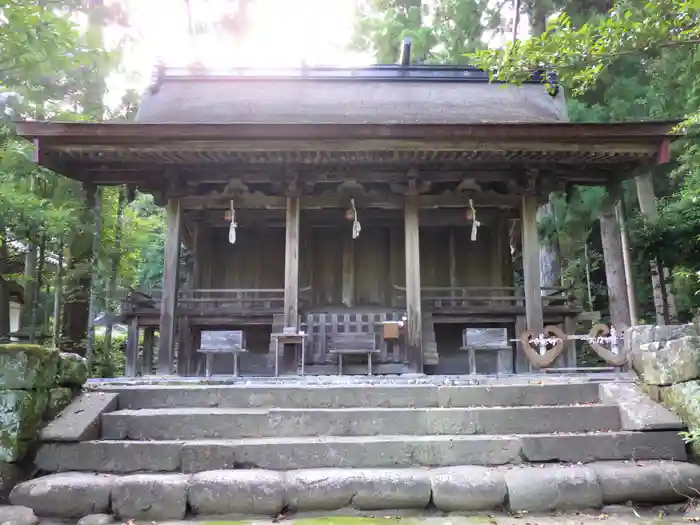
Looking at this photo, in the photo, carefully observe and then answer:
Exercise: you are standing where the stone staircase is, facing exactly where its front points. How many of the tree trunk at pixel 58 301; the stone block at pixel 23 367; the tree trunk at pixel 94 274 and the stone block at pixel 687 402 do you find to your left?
1

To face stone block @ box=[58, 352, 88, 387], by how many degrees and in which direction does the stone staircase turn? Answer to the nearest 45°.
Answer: approximately 90° to its right

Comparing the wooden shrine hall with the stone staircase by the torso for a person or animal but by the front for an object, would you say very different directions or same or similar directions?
same or similar directions

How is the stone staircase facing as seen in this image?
toward the camera

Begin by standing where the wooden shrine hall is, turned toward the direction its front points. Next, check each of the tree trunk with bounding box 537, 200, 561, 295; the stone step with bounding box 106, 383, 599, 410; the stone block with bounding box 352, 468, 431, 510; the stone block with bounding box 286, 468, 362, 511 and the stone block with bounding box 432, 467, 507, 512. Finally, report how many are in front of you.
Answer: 4

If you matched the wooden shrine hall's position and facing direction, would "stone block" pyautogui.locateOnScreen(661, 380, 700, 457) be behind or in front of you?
in front

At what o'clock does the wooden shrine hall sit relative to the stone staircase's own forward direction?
The wooden shrine hall is roughly at 6 o'clock from the stone staircase.

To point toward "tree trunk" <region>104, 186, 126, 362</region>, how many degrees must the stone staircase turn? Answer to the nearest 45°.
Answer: approximately 135° to its right

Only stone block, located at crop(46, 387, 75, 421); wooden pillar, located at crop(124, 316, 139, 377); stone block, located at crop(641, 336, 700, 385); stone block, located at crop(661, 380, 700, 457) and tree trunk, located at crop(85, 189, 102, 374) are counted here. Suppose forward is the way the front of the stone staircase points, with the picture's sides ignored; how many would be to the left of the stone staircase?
2

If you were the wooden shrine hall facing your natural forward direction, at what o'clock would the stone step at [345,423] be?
The stone step is roughly at 12 o'clock from the wooden shrine hall.

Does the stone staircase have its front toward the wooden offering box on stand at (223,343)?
no

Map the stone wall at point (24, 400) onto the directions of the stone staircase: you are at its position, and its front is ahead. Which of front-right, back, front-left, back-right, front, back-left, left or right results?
right

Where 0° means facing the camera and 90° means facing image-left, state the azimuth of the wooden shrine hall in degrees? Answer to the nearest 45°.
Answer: approximately 0°

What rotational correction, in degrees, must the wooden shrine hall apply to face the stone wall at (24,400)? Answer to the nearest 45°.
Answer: approximately 45° to its right

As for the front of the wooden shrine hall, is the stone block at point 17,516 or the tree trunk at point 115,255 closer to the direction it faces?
the stone block

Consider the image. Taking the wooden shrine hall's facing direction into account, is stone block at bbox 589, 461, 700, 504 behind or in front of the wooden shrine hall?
in front

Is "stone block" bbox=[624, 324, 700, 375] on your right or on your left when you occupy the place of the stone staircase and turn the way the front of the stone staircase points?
on your left
